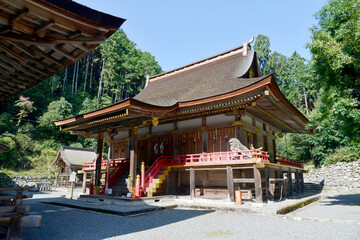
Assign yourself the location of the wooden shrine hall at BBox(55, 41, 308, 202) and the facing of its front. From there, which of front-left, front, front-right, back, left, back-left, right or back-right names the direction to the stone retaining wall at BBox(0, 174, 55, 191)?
right

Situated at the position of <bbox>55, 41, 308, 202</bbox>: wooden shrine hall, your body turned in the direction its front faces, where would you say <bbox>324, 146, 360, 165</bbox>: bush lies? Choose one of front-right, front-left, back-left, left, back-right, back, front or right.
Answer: back

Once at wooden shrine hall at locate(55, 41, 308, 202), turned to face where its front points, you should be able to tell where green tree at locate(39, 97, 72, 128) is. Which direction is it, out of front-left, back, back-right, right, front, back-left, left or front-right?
right

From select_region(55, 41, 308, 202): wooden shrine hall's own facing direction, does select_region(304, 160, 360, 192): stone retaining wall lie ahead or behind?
behind

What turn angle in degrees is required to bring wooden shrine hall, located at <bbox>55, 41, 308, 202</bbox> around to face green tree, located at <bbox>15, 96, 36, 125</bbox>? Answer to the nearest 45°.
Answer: approximately 90° to its right

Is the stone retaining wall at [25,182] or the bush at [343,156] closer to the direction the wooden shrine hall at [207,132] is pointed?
the stone retaining wall

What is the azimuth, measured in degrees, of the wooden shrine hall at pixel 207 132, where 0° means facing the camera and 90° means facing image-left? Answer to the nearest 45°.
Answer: approximately 45°
